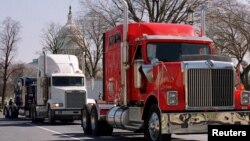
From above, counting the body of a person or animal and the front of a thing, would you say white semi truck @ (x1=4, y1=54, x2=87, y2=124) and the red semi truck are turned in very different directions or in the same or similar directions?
same or similar directions

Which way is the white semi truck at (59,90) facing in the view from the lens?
facing the viewer and to the right of the viewer

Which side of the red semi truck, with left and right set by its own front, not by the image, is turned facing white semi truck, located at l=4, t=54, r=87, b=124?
back

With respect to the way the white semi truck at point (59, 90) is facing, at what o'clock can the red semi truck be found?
The red semi truck is roughly at 1 o'clock from the white semi truck.

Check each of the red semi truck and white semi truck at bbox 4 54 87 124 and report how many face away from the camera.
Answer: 0
